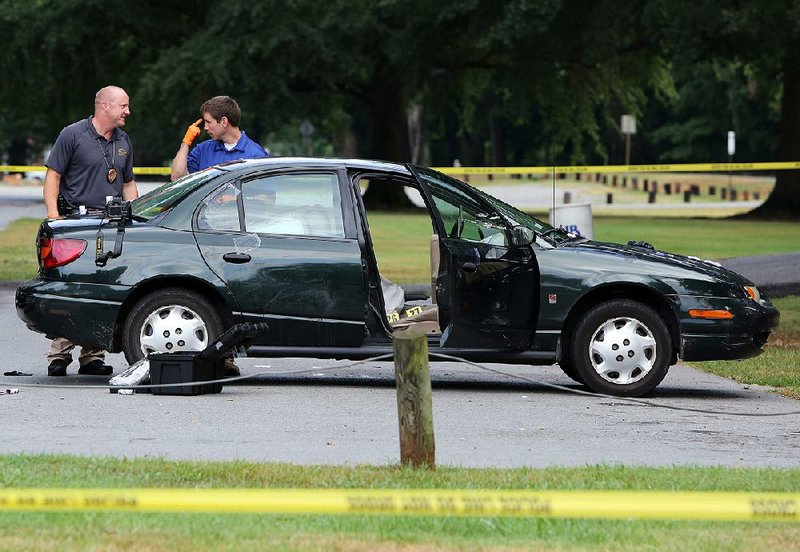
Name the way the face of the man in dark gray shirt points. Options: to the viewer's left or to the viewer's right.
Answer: to the viewer's right

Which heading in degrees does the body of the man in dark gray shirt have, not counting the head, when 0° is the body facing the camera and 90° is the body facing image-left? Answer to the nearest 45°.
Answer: approximately 315°

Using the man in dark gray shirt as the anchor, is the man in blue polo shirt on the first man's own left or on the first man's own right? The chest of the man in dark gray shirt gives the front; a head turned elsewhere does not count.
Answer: on the first man's own left

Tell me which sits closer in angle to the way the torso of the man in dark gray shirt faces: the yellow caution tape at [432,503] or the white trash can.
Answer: the yellow caution tape

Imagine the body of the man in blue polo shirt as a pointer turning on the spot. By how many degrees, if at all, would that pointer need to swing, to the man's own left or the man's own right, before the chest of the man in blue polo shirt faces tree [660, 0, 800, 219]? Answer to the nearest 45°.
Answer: approximately 180°

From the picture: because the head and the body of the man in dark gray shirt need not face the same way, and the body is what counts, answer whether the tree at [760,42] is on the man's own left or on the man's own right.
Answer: on the man's own left

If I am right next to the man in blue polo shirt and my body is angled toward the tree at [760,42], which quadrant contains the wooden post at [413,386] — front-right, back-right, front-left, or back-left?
back-right

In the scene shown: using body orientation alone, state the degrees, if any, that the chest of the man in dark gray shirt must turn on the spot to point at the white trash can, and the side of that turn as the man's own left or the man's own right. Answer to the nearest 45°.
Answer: approximately 90° to the man's own left

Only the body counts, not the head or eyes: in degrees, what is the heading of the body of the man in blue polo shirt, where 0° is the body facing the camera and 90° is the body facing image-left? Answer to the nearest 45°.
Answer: approximately 45°
